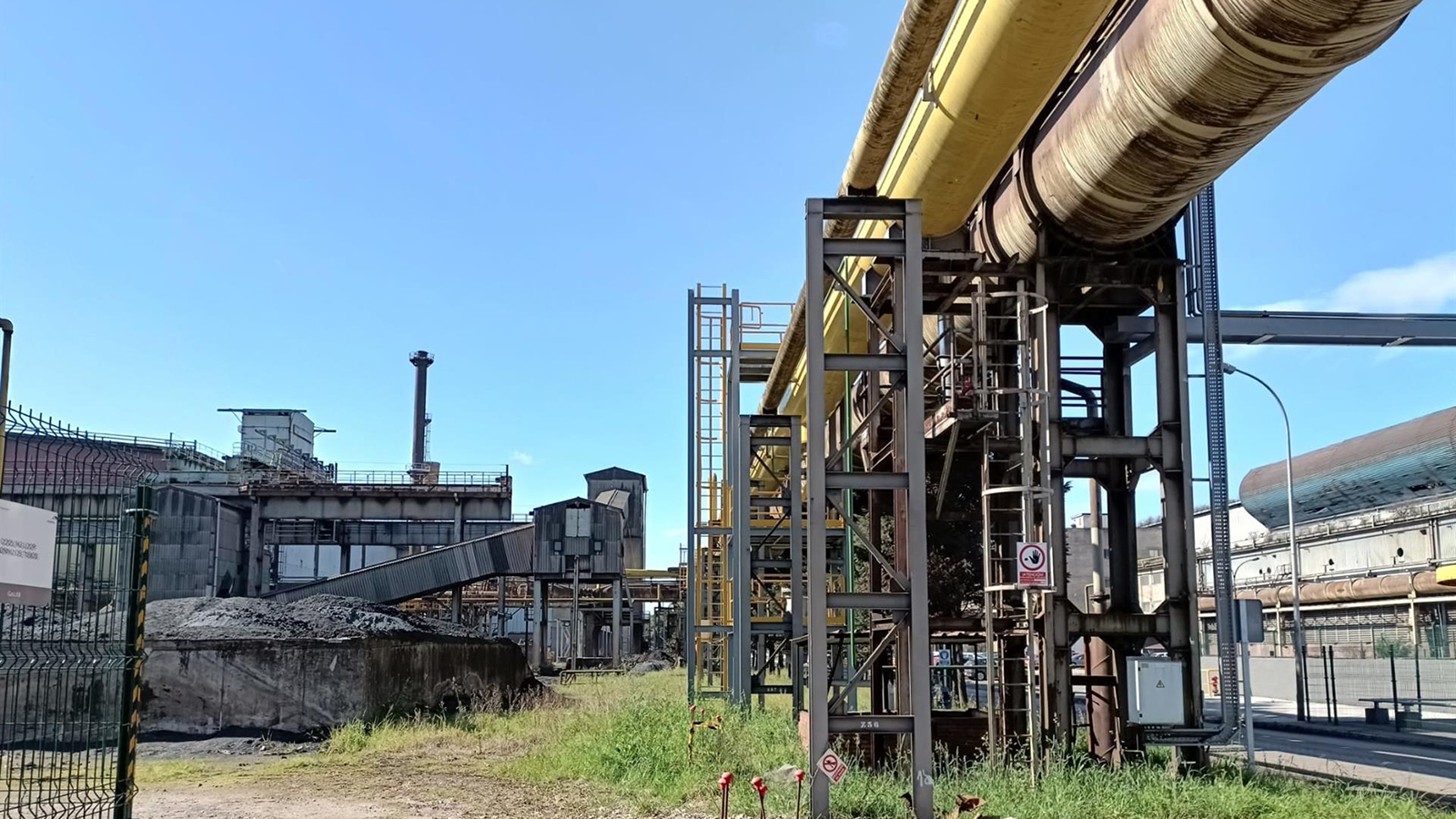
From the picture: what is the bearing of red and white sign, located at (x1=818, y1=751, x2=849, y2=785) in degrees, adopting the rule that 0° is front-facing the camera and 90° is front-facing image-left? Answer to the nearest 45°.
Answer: approximately 0°

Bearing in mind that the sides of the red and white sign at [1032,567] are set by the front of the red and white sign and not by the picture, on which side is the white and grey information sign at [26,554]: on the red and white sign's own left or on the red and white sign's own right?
on the red and white sign's own right

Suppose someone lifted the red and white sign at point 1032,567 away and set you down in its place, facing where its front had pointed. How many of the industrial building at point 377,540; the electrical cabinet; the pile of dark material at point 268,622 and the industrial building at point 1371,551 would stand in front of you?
0

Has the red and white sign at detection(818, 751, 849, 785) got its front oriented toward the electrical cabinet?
no

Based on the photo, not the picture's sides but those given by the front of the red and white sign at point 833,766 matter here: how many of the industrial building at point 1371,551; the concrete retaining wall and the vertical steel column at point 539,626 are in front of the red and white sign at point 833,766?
0

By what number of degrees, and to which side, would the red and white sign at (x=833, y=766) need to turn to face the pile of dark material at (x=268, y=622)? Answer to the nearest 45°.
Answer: approximately 135° to its right

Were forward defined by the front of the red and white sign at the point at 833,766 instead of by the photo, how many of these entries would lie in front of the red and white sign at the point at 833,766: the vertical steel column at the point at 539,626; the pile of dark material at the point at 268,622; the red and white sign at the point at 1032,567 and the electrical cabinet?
0

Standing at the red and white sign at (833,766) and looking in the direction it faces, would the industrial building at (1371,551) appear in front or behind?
behind

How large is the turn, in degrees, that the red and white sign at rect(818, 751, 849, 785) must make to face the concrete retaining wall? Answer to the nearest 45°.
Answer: approximately 135° to its right

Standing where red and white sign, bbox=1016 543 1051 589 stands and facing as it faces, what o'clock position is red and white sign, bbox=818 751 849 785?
red and white sign, bbox=818 751 849 785 is roughly at 1 o'clock from red and white sign, bbox=1016 543 1051 589.

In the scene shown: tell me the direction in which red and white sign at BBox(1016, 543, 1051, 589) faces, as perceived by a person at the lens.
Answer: facing the viewer

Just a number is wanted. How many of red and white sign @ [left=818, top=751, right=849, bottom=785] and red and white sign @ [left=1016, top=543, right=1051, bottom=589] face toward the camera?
2

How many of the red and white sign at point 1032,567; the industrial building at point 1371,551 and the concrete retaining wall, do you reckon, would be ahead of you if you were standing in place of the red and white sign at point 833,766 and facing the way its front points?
0

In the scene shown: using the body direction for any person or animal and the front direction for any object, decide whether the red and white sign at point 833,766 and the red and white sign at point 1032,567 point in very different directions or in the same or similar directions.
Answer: same or similar directions
